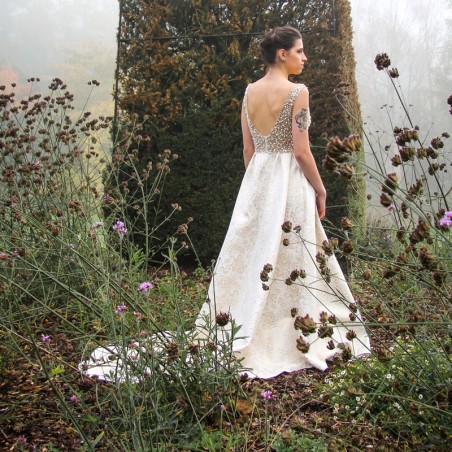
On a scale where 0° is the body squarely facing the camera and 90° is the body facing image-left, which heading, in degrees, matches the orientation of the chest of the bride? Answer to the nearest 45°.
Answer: approximately 225°

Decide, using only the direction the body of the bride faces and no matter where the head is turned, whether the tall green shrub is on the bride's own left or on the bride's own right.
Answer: on the bride's own left

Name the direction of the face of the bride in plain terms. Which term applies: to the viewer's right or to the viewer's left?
to the viewer's right
